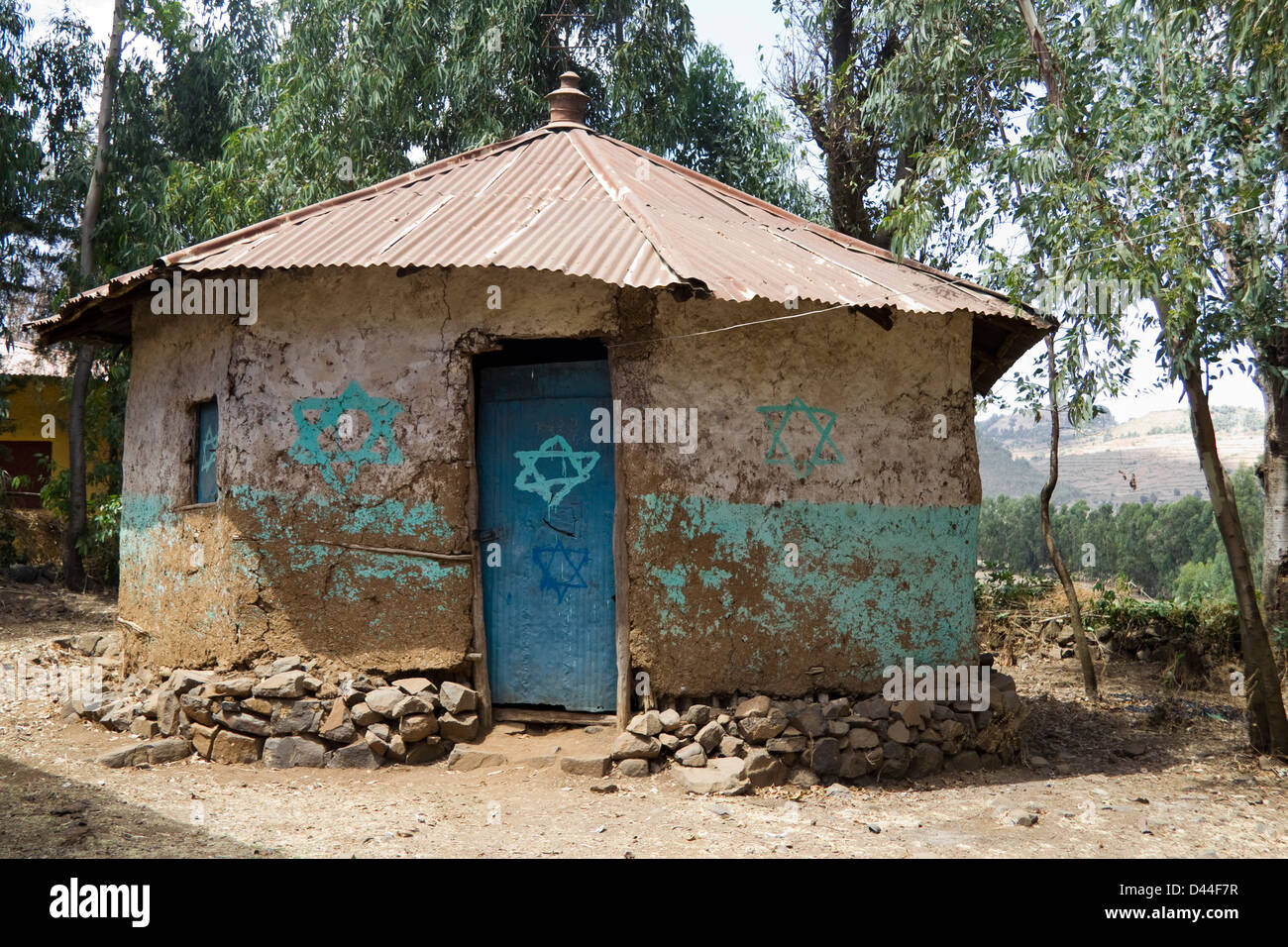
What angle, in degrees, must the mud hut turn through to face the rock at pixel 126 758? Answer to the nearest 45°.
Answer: approximately 90° to its right

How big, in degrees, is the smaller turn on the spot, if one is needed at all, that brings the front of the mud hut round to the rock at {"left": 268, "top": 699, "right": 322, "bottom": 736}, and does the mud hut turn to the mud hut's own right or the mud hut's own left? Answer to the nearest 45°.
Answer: approximately 90° to the mud hut's own right

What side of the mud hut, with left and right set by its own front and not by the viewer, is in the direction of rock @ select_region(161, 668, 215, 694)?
right

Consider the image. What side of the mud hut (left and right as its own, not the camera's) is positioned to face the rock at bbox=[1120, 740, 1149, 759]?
left

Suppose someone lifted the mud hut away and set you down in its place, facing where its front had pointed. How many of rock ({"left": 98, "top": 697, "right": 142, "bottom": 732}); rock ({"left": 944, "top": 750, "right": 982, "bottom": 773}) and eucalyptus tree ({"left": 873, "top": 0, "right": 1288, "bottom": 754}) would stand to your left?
2

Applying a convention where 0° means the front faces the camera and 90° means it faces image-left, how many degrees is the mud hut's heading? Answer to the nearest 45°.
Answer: approximately 0°

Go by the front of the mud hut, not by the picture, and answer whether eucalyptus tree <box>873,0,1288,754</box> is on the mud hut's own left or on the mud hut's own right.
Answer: on the mud hut's own left

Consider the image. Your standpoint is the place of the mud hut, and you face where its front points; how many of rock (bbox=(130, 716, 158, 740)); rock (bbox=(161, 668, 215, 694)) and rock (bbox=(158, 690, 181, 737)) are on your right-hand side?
3

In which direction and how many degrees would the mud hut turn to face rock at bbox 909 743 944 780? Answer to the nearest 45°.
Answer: approximately 90° to its left

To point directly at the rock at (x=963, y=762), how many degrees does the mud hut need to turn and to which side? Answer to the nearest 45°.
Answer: approximately 90° to its left

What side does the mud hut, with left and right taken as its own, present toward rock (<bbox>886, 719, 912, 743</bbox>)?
left
